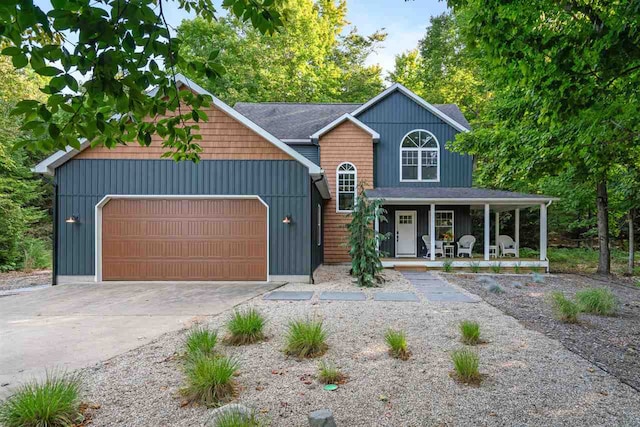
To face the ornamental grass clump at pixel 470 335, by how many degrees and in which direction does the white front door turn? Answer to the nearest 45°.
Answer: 0° — it already faces it

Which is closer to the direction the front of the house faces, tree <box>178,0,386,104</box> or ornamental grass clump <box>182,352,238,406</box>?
the ornamental grass clump

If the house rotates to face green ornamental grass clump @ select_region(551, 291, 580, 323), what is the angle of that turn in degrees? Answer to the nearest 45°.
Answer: approximately 45° to its left

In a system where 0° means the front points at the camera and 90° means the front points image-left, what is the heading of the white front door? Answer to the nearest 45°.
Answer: approximately 0°

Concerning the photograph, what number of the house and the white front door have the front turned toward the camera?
2

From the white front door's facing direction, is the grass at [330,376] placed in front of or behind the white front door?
in front

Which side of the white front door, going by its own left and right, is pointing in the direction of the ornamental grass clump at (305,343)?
front

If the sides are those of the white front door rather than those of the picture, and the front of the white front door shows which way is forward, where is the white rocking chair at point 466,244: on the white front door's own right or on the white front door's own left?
on the white front door's own left
